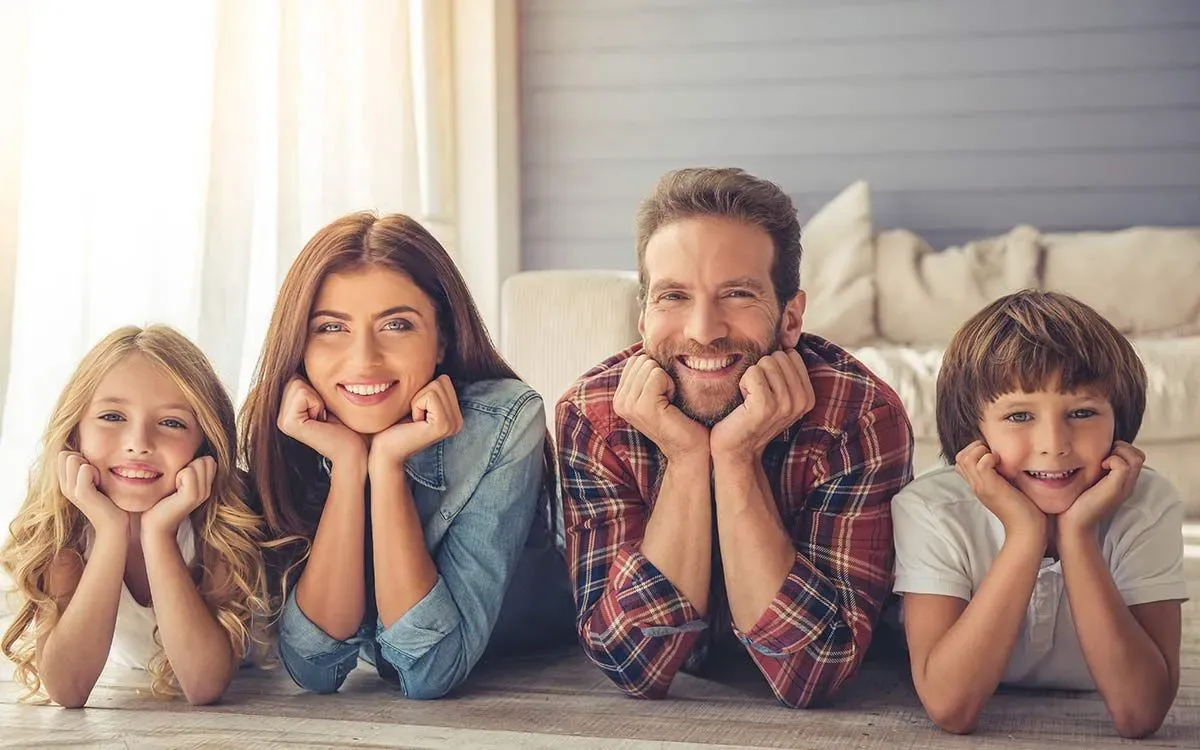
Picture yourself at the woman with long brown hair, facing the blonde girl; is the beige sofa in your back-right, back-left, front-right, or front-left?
back-right

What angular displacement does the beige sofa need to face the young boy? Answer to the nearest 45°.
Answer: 0° — it already faces them

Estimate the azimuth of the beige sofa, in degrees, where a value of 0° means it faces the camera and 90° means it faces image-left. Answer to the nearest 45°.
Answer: approximately 0°

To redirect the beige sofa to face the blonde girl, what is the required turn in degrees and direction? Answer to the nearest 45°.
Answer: approximately 45° to its right
